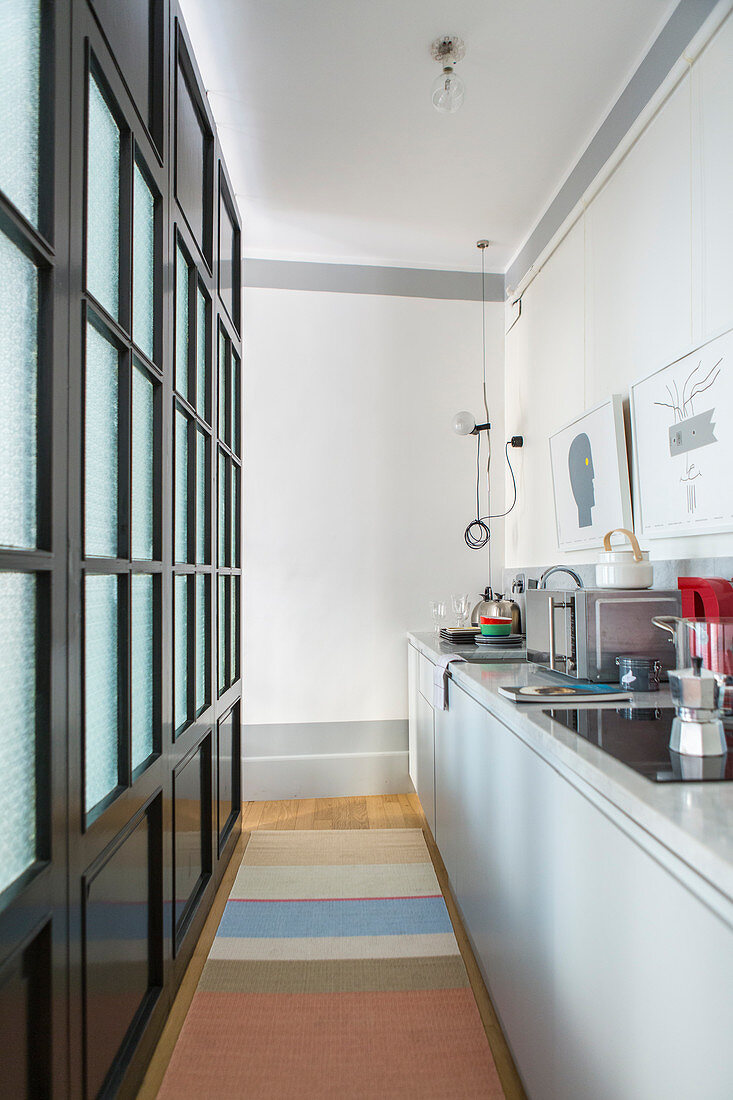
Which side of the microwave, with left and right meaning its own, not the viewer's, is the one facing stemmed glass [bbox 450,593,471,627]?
right

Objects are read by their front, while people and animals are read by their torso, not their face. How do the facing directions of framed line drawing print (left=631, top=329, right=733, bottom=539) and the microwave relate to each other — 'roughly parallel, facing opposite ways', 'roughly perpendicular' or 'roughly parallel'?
roughly parallel

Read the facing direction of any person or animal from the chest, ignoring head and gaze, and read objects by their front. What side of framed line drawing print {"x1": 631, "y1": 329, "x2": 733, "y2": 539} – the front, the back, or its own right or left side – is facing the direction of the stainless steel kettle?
right

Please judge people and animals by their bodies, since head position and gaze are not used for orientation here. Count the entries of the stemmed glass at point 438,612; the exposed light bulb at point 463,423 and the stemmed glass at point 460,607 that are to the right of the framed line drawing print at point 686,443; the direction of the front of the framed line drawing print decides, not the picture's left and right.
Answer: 3

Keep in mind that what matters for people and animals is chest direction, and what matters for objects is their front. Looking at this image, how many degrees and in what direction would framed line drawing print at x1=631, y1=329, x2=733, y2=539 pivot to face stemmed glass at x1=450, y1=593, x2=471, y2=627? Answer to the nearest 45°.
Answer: approximately 90° to its right

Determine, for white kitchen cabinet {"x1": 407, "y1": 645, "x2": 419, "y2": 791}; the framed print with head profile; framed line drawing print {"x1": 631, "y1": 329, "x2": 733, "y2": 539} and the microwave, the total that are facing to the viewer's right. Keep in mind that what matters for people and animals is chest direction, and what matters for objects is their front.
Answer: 0

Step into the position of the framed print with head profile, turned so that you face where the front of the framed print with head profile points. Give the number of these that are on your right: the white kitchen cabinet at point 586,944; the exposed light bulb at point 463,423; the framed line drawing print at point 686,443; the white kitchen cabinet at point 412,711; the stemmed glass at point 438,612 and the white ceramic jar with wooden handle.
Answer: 3

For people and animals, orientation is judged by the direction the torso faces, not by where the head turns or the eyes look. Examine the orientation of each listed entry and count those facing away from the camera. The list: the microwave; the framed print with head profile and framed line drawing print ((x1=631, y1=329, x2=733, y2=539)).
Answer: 0

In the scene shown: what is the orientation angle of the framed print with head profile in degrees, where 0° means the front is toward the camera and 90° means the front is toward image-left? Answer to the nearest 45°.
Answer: approximately 45°

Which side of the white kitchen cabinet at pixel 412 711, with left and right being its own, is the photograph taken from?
left
